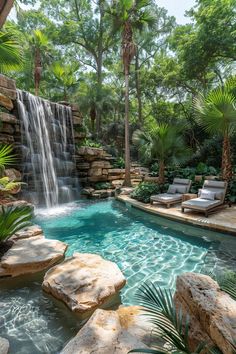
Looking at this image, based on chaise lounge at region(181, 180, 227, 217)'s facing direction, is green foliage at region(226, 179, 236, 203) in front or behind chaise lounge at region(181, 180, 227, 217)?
behind

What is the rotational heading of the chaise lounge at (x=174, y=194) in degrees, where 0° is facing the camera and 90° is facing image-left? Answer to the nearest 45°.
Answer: approximately 45°

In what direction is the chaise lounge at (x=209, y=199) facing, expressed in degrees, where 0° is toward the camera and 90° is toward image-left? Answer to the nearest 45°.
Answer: approximately 45°

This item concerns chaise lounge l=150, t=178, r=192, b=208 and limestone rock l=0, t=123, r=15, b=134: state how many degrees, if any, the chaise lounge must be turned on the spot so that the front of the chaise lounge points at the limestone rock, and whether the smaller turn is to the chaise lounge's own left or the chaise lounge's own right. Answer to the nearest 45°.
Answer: approximately 45° to the chaise lounge's own right

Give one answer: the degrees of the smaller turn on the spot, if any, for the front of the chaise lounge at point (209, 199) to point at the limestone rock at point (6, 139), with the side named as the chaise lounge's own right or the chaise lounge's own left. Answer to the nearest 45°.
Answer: approximately 45° to the chaise lounge's own right

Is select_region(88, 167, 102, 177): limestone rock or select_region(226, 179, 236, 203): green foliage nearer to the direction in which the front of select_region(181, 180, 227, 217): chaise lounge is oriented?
the limestone rock

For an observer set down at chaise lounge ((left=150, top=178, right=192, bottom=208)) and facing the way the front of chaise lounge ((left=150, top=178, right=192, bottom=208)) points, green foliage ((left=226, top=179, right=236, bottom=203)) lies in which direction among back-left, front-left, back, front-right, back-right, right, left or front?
back-left

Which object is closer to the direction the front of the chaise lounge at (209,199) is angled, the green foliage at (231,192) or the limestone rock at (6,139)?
the limestone rock

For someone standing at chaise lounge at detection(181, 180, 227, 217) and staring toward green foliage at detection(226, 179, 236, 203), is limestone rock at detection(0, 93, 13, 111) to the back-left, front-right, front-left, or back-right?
back-left

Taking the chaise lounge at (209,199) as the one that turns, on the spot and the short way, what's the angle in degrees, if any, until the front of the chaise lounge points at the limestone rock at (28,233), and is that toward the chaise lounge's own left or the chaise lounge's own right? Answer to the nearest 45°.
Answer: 0° — it already faces it

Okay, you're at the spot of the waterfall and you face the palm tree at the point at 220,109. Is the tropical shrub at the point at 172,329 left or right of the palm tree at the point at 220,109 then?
right

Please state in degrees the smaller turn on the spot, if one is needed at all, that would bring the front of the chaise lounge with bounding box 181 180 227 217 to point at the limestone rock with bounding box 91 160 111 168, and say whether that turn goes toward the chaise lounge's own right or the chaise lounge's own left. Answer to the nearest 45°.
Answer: approximately 90° to the chaise lounge's own right
